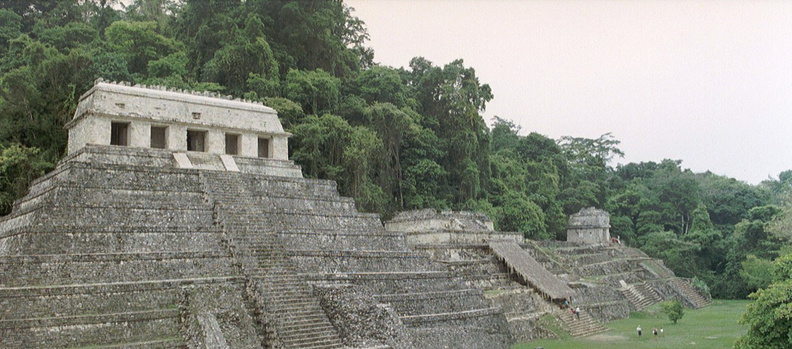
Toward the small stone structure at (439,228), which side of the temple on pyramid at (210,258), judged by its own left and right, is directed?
left

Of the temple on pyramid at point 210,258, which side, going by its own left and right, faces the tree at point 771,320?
front

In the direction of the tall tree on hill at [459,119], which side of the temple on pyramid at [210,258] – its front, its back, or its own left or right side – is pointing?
left

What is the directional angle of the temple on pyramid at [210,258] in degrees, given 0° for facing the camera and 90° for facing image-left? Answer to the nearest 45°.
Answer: approximately 315°
